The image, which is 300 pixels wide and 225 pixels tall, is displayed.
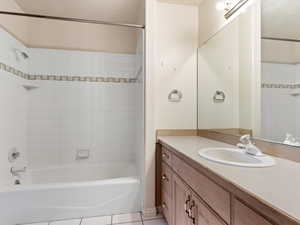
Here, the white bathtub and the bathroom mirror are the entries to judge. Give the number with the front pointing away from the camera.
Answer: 0

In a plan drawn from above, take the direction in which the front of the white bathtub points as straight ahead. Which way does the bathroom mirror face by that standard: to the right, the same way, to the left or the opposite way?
to the right

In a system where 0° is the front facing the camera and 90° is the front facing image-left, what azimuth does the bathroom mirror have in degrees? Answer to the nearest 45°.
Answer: approximately 45°

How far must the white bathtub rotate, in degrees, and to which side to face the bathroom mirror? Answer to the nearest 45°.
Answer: approximately 45° to its left

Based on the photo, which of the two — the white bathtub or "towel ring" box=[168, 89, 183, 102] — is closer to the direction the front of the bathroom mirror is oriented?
the white bathtub

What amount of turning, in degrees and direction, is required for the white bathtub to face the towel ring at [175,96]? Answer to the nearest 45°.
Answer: approximately 90° to its left
